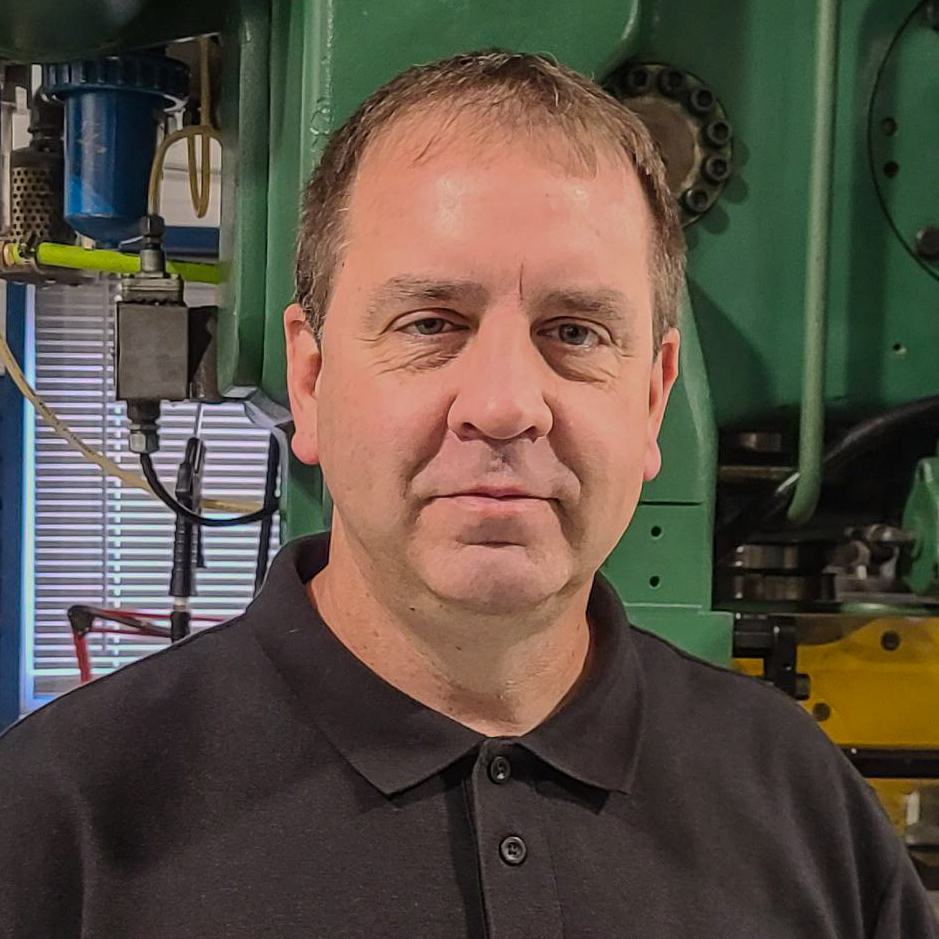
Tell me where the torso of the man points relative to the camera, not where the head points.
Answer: toward the camera

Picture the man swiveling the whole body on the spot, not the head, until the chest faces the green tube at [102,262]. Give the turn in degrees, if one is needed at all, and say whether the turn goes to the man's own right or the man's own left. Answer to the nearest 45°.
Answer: approximately 135° to the man's own right

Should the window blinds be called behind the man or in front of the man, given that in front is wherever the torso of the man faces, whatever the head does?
behind

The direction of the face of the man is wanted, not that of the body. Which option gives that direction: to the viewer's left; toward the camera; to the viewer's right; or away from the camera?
toward the camera
